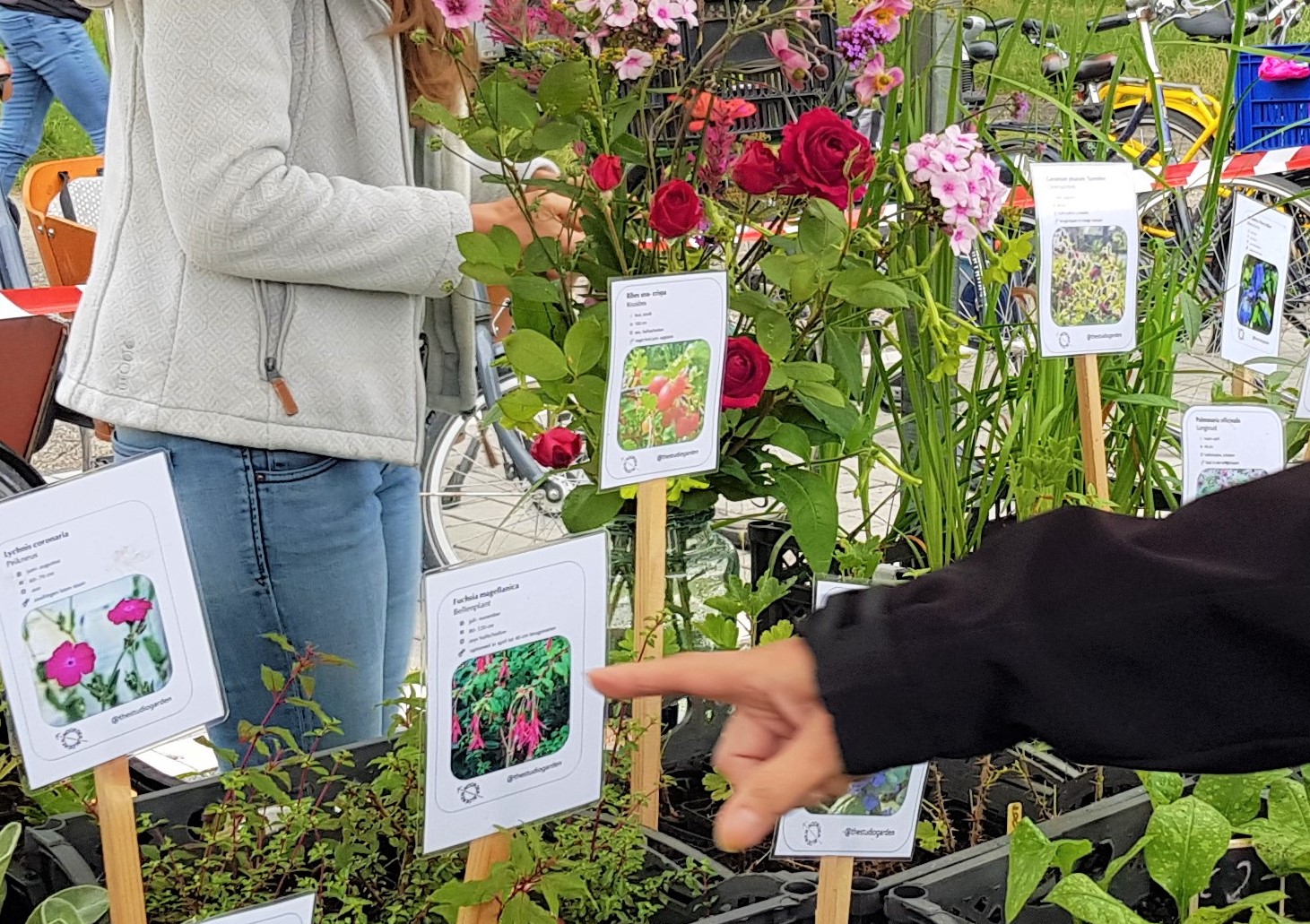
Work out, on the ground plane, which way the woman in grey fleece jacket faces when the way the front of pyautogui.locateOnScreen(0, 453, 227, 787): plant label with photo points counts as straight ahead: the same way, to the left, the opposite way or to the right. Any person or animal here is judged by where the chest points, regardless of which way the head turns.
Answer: to the left

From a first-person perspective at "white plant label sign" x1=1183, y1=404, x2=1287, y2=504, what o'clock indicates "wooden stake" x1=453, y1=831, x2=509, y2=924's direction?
The wooden stake is roughly at 1 o'clock from the white plant label sign.

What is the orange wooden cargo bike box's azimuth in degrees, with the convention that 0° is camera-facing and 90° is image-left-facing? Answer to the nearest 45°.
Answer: approximately 315°

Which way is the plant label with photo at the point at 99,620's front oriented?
toward the camera

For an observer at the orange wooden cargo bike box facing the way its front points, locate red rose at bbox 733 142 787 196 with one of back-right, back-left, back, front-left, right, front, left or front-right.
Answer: front-right

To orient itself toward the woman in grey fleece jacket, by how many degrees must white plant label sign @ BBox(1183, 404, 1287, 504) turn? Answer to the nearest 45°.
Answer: approximately 45° to its right

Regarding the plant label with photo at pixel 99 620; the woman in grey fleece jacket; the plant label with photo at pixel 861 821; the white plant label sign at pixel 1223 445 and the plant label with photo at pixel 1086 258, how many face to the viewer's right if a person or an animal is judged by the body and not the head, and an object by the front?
1

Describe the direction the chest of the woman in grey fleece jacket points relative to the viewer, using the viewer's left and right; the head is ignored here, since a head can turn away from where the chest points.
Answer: facing to the right of the viewer

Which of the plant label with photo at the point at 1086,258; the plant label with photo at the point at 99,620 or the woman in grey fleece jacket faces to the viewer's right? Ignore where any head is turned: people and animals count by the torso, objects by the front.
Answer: the woman in grey fleece jacket

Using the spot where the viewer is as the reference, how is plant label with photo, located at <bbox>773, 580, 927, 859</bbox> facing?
facing the viewer

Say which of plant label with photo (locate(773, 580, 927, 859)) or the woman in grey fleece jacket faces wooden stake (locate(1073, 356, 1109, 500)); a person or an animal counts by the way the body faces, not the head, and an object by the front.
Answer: the woman in grey fleece jacket

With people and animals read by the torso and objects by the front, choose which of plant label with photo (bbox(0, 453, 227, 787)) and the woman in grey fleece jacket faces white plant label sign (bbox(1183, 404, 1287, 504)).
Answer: the woman in grey fleece jacket
